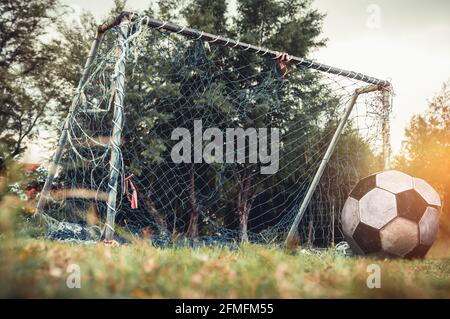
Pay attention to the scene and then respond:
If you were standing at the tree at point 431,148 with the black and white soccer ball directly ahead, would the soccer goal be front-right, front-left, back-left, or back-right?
front-right

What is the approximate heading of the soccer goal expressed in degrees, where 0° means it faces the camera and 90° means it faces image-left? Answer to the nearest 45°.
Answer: approximately 315°

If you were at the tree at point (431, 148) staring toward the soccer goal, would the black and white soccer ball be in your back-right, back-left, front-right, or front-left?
front-left

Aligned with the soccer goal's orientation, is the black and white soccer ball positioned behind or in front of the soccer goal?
in front

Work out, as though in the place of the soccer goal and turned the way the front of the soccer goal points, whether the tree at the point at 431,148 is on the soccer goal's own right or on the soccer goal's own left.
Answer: on the soccer goal's own left

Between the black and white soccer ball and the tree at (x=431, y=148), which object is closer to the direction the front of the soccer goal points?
the black and white soccer ball
